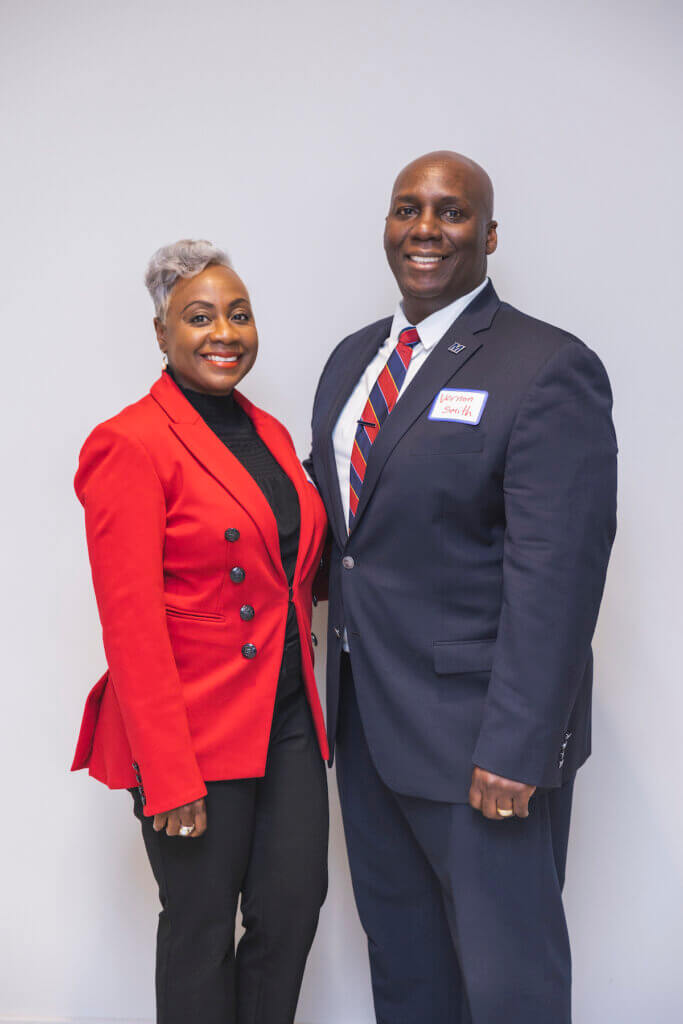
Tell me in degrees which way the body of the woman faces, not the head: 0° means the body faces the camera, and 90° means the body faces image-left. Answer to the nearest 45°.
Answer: approximately 315°

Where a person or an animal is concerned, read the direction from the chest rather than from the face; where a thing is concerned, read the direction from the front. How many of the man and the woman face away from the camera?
0

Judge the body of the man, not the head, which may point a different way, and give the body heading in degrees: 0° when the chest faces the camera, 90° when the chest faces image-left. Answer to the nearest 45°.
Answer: approximately 45°

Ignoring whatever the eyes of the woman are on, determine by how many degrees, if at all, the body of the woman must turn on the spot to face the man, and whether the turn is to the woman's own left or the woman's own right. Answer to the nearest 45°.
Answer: approximately 45° to the woman's own left

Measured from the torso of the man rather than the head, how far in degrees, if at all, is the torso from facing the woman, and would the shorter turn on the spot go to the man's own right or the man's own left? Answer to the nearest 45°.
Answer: approximately 45° to the man's own right
